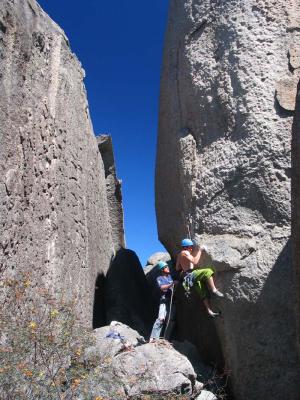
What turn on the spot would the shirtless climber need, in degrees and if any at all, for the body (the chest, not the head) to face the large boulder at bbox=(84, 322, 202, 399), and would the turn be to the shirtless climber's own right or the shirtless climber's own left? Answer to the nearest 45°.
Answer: approximately 135° to the shirtless climber's own right

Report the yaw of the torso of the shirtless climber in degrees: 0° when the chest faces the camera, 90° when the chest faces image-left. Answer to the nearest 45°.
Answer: approximately 270°
